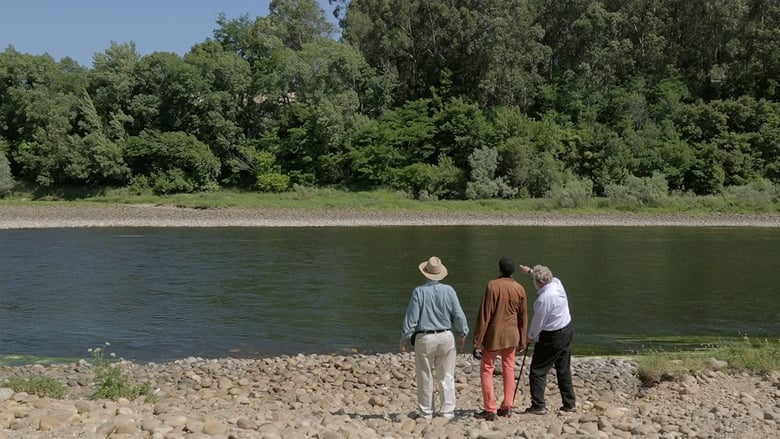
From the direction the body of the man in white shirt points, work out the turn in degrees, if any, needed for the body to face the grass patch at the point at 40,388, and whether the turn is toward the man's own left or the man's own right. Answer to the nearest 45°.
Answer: approximately 45° to the man's own left

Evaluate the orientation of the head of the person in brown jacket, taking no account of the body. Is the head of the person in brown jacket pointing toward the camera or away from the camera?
away from the camera

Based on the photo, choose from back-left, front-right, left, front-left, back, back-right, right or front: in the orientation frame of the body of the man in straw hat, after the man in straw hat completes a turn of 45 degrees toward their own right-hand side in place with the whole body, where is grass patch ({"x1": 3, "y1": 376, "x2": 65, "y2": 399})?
back-left

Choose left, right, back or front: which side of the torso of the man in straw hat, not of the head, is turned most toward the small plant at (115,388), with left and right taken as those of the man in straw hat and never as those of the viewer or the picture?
left

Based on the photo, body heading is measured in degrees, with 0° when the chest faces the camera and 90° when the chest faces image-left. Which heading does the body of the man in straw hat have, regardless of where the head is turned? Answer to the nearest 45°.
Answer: approximately 180°

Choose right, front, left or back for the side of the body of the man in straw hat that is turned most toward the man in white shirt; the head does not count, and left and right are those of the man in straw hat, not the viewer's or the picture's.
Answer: right

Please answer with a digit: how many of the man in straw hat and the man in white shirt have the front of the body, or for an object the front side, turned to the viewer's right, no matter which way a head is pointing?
0

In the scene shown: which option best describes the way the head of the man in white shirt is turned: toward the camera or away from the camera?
away from the camera

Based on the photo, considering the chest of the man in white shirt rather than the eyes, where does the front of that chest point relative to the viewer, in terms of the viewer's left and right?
facing away from the viewer and to the left of the viewer

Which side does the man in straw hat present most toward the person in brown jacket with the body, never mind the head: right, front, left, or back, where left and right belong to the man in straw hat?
right

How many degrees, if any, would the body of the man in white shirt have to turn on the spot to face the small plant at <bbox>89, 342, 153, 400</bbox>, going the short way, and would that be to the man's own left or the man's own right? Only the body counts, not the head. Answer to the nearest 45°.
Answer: approximately 45° to the man's own left
